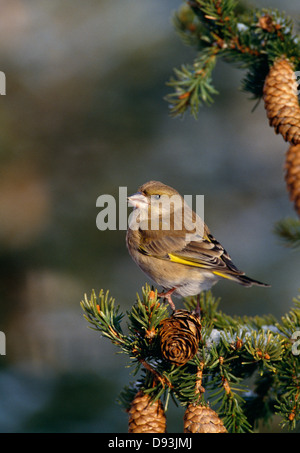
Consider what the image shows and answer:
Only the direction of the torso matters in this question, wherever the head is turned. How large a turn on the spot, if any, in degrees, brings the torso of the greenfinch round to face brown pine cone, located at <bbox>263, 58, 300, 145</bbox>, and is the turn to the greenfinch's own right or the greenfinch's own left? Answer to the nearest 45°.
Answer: approximately 135° to the greenfinch's own left

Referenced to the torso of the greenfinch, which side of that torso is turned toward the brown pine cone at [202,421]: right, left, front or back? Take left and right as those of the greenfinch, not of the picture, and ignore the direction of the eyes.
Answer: left

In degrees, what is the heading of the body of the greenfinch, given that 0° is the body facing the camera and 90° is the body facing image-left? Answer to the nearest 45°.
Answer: approximately 90°

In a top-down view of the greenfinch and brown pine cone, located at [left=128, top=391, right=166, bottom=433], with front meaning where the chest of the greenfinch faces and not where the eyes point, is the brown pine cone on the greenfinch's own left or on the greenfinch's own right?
on the greenfinch's own left
